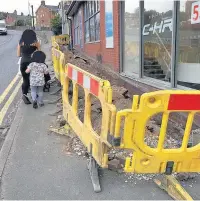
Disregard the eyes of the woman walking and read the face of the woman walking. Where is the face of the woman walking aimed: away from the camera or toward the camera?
away from the camera

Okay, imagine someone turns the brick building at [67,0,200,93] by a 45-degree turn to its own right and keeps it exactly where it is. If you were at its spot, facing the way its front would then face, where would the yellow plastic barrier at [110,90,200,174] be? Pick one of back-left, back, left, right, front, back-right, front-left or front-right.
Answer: left

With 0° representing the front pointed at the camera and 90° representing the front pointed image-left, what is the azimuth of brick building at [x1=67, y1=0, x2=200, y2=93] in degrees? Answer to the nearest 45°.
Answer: approximately 45°

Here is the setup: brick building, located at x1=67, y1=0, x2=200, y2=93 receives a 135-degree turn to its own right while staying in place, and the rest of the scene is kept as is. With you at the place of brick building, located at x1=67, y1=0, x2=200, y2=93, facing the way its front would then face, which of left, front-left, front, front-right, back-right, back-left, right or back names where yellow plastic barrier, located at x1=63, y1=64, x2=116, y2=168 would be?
back
